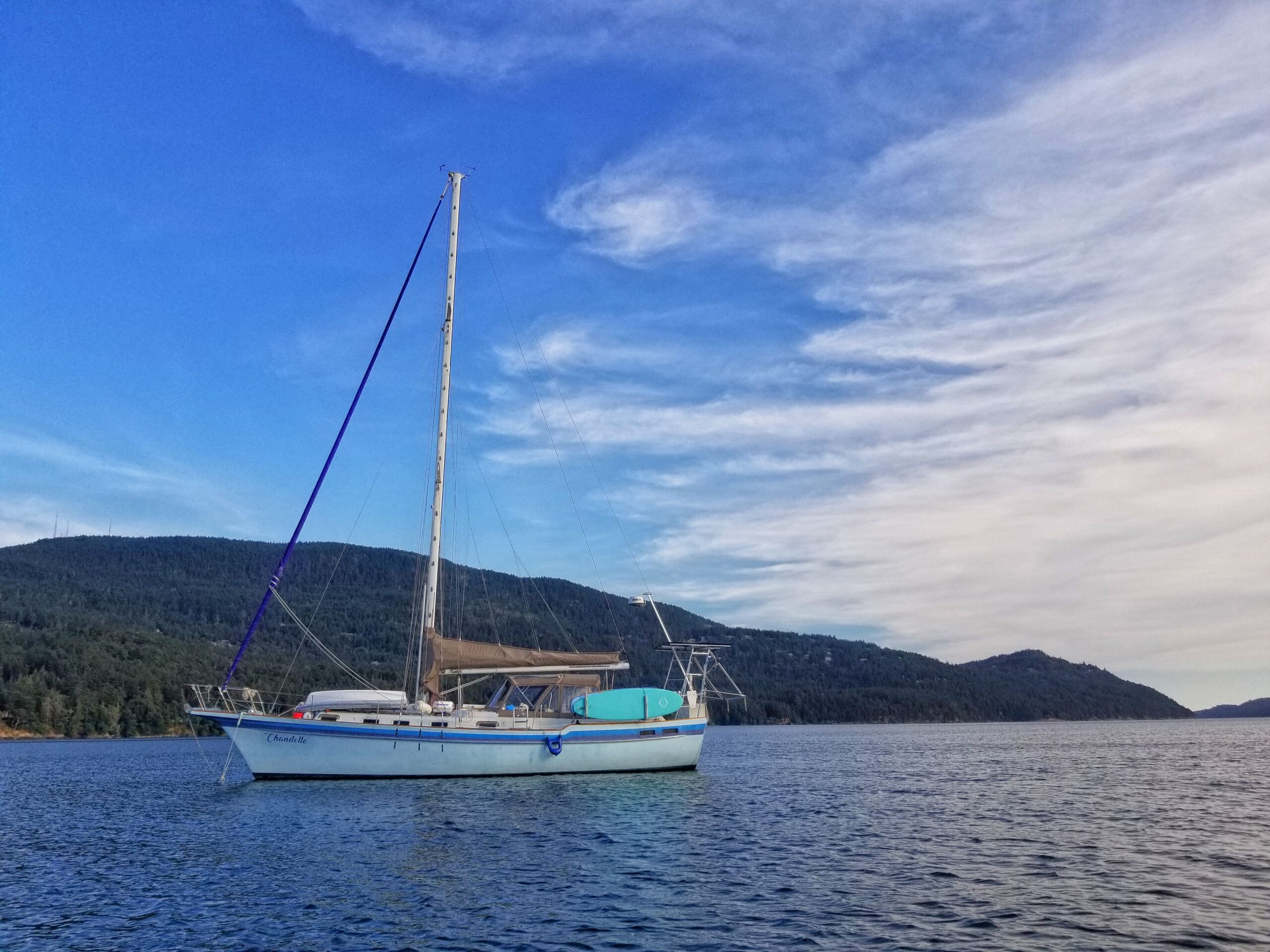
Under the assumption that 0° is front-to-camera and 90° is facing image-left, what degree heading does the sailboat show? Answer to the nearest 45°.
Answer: approximately 90°
